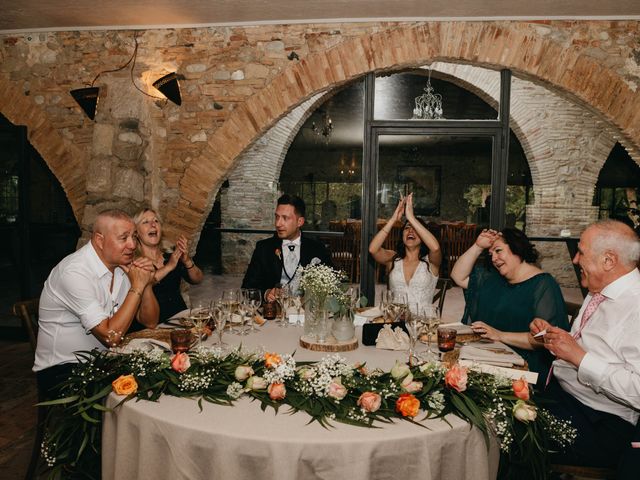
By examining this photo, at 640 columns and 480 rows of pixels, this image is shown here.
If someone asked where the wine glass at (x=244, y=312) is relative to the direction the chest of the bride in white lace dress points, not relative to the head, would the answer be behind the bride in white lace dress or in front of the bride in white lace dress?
in front

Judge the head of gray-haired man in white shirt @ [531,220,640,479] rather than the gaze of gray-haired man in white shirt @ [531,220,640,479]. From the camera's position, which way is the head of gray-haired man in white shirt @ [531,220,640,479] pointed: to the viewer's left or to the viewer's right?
to the viewer's left

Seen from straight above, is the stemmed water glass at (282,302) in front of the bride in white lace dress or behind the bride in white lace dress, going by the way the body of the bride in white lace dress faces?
in front

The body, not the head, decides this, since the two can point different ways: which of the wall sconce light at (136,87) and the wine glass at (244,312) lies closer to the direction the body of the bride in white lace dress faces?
the wine glass

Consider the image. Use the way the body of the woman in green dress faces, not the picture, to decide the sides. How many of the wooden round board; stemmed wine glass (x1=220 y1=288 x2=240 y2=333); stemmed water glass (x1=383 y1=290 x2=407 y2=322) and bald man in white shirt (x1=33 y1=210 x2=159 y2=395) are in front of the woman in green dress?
4

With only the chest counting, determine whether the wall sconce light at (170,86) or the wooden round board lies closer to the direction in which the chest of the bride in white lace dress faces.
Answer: the wooden round board

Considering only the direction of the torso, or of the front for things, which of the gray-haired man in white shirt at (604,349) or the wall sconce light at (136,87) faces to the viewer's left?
the gray-haired man in white shirt

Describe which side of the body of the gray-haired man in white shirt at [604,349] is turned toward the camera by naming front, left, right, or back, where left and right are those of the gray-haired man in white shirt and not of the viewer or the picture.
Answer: left

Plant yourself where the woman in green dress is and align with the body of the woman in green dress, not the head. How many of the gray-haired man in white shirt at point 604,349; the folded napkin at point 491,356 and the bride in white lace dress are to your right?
1

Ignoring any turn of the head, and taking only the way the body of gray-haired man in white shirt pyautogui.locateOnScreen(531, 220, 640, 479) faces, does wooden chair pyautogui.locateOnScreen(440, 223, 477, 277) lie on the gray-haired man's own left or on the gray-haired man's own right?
on the gray-haired man's own right

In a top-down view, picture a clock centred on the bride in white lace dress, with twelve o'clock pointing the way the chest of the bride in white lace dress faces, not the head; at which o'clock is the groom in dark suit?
The groom in dark suit is roughly at 3 o'clock from the bride in white lace dress.
